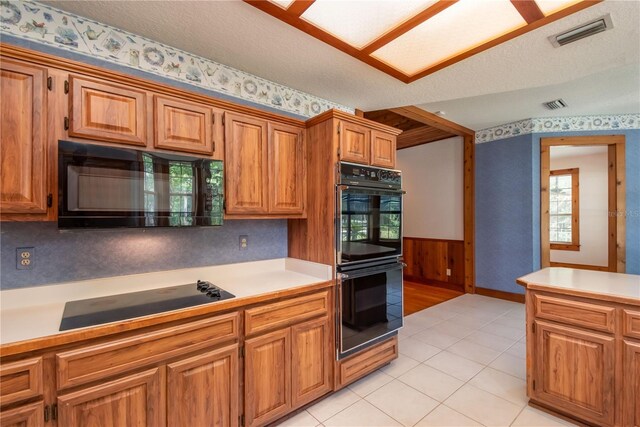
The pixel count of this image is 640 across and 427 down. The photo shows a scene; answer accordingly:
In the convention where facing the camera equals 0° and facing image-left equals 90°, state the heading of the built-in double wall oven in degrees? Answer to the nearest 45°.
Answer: approximately 315°

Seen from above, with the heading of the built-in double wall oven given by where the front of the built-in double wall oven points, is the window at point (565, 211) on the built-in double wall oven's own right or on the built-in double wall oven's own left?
on the built-in double wall oven's own left

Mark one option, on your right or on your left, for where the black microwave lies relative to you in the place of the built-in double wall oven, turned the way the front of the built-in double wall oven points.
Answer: on your right

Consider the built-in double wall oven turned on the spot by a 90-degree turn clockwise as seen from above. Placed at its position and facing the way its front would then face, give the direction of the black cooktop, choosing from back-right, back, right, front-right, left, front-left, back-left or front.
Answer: front
